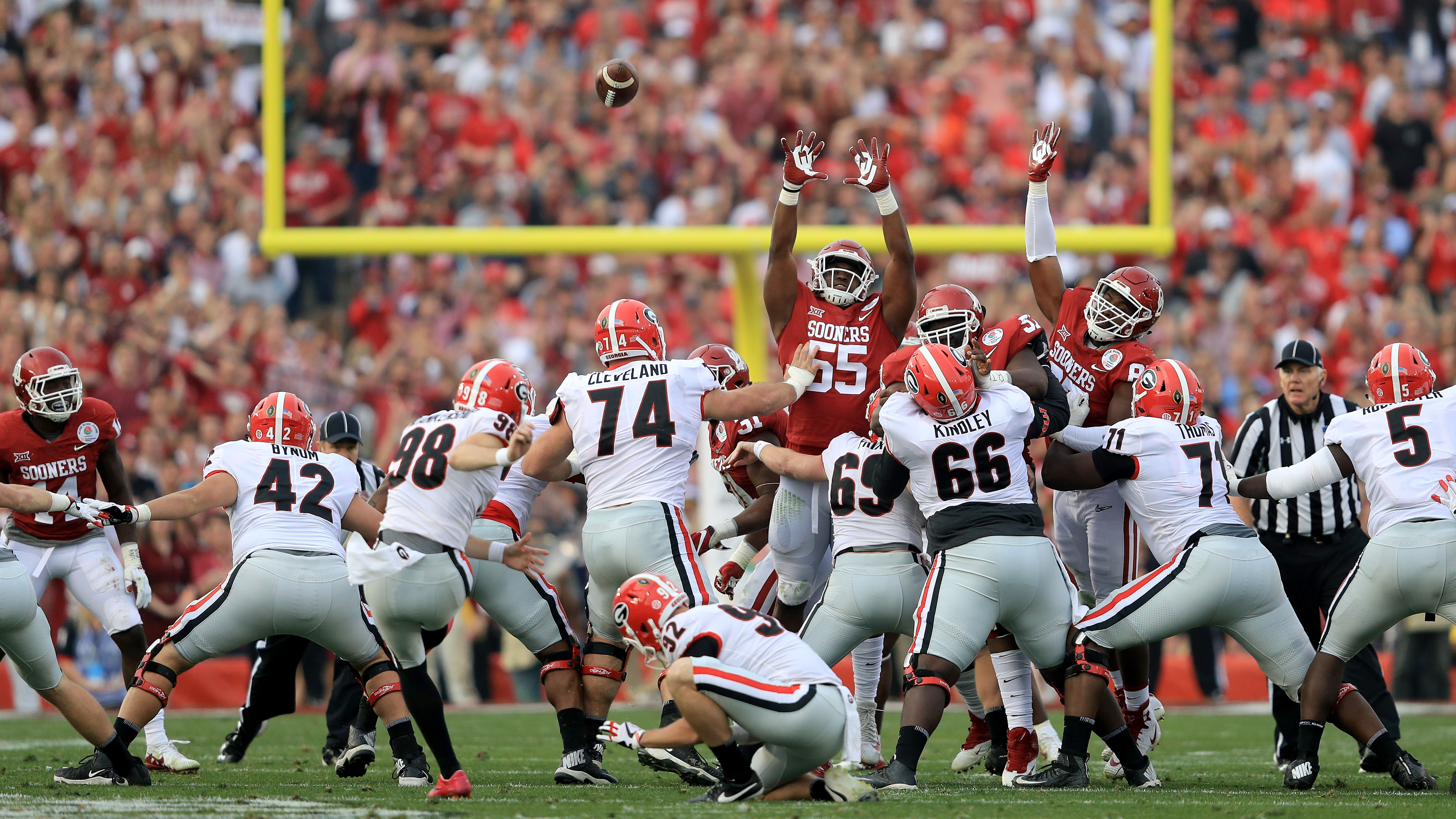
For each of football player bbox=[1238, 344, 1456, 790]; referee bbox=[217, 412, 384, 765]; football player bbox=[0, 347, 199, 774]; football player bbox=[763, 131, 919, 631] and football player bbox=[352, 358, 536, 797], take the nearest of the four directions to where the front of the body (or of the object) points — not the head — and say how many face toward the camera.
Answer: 3

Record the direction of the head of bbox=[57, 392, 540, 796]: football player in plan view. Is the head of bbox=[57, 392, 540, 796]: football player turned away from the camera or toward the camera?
away from the camera

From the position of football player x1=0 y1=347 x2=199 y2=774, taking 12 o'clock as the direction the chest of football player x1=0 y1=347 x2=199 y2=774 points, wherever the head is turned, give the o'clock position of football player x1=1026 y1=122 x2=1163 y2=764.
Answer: football player x1=1026 y1=122 x2=1163 y2=764 is roughly at 10 o'clock from football player x1=0 y1=347 x2=199 y2=774.

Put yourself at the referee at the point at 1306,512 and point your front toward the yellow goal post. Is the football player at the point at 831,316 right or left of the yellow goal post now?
left

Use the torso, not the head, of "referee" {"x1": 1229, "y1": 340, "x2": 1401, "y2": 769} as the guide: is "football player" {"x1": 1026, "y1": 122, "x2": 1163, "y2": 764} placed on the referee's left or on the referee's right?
on the referee's right

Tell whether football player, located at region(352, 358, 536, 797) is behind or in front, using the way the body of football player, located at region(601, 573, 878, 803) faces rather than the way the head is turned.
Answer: in front

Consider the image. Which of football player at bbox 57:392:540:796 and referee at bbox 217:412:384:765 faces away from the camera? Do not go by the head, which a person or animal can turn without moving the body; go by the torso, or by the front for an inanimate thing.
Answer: the football player

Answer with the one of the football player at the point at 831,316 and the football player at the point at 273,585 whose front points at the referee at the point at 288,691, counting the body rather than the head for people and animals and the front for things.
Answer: the football player at the point at 273,585

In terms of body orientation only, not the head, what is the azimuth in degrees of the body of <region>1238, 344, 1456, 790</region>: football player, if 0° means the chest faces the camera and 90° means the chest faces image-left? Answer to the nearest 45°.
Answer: approximately 180°

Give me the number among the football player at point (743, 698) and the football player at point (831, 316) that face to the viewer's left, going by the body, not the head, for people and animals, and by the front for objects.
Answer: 1

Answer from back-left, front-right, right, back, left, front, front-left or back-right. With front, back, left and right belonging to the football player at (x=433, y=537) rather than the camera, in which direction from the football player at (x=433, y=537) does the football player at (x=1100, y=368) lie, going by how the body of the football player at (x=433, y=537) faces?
front-right

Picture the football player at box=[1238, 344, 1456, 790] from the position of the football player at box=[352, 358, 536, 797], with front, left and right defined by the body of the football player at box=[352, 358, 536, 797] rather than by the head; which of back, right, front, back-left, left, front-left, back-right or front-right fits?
front-right
